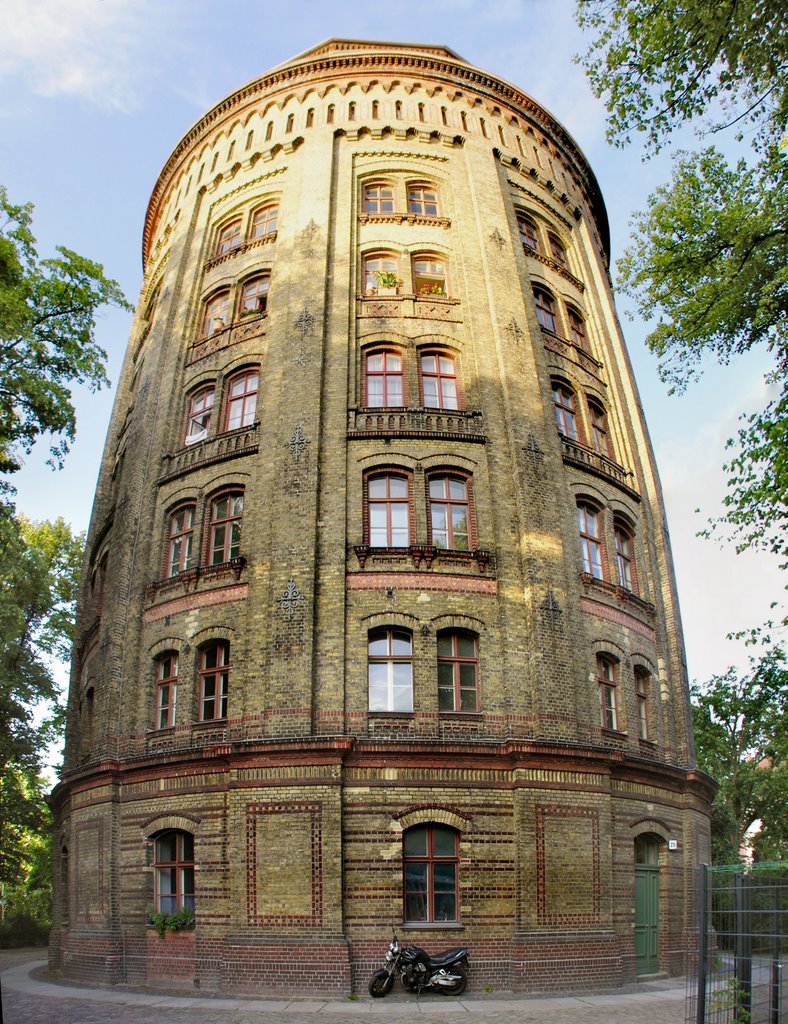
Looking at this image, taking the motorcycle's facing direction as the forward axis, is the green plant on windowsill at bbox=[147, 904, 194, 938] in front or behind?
in front

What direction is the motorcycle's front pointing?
to the viewer's left

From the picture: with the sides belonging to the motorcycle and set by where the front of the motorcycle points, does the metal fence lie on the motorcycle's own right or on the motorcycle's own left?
on the motorcycle's own left
